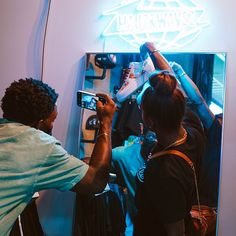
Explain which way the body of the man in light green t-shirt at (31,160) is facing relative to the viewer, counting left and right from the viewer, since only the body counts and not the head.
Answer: facing away from the viewer and to the right of the viewer

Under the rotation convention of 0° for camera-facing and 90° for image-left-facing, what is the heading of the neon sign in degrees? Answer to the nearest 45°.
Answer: approximately 0°

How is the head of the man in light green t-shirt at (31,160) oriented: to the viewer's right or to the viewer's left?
to the viewer's right

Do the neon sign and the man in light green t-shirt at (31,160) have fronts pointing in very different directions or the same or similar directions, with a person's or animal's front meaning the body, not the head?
very different directions
